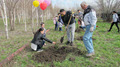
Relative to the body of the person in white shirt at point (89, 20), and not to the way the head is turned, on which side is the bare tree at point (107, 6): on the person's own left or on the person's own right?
on the person's own right

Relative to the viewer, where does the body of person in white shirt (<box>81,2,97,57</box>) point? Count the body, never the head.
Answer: to the viewer's left
